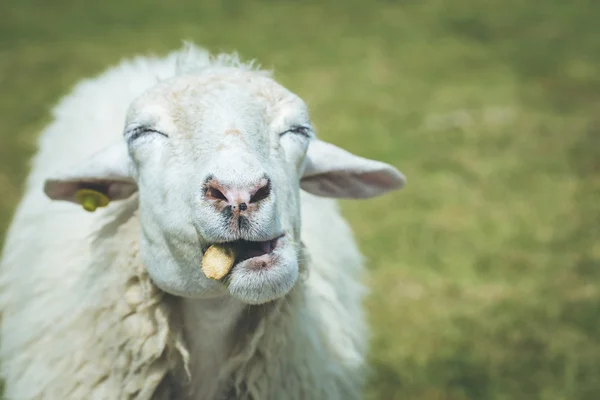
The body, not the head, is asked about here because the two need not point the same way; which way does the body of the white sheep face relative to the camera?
toward the camera
